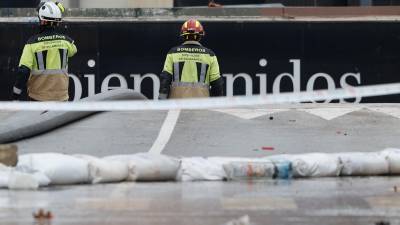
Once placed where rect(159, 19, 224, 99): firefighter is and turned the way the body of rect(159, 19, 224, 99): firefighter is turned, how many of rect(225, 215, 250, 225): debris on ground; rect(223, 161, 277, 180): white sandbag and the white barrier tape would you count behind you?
3

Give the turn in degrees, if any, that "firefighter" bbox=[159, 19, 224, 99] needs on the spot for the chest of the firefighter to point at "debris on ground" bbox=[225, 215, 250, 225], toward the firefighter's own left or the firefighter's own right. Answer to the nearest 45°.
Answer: approximately 180°

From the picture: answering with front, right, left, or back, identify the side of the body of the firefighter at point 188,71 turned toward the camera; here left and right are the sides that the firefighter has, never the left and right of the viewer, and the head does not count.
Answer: back

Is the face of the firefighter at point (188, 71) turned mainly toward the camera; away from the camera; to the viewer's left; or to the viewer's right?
away from the camera

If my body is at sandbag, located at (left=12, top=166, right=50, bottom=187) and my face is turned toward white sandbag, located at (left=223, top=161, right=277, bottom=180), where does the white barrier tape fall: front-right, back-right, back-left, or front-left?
front-left

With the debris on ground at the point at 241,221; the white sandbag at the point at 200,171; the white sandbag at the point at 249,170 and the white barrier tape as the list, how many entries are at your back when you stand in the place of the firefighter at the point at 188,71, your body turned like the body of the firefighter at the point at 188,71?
4

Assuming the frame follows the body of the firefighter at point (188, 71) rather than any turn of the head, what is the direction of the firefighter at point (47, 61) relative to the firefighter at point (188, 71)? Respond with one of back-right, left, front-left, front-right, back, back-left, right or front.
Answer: left

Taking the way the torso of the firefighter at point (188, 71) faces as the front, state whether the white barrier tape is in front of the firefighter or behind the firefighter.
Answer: behind

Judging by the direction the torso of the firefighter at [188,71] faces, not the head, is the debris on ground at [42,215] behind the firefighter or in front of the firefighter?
behind

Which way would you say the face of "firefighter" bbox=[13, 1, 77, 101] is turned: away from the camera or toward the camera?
away from the camera

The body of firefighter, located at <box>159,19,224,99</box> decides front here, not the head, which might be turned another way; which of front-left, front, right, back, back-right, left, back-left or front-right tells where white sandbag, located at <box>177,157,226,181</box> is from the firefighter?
back

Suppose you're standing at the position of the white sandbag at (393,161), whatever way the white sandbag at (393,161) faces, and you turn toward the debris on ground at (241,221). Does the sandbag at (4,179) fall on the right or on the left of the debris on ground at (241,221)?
right
